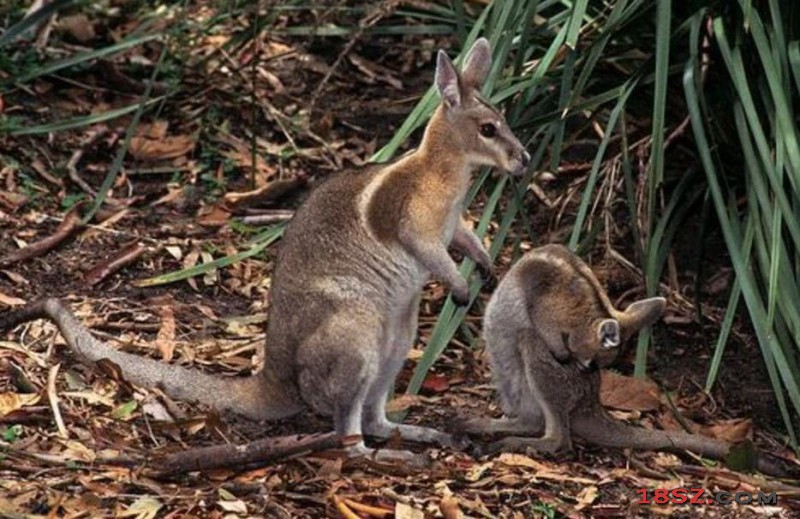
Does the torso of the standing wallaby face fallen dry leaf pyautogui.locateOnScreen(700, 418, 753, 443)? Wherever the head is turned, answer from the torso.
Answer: yes

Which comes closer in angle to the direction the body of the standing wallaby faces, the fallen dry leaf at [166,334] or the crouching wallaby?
the crouching wallaby

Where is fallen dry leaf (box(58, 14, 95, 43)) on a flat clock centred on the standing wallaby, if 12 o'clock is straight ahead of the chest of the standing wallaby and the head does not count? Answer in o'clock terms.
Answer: The fallen dry leaf is roughly at 8 o'clock from the standing wallaby.

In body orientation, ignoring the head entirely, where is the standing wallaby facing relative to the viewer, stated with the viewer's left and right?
facing to the right of the viewer

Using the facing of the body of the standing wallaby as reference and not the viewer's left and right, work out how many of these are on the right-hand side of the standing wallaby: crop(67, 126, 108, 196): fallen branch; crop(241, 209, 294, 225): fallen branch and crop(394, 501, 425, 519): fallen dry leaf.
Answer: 1
